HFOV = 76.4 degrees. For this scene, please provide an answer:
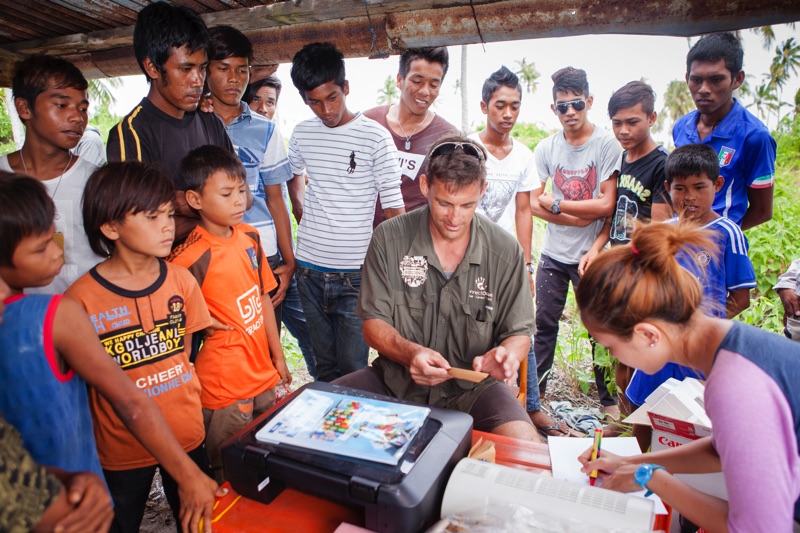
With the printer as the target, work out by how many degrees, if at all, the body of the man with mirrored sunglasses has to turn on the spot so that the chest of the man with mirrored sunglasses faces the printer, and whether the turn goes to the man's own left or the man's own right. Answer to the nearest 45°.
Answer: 0° — they already face it

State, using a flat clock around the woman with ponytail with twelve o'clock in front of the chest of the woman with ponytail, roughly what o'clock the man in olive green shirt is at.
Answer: The man in olive green shirt is roughly at 1 o'clock from the woman with ponytail.

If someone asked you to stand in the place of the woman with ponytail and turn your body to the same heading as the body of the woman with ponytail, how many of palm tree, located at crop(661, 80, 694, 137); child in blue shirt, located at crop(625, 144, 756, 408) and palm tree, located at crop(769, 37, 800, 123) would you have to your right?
3

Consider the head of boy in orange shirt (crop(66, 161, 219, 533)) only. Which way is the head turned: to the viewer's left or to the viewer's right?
to the viewer's right

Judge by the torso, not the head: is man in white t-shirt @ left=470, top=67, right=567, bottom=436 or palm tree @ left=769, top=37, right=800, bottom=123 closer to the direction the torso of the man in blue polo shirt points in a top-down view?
the man in white t-shirt

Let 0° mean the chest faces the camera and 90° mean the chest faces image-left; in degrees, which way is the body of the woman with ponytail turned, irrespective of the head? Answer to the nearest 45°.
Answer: approximately 90°
